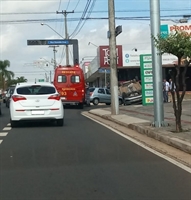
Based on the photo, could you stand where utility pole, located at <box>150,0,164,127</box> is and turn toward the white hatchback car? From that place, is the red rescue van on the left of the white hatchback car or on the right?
right

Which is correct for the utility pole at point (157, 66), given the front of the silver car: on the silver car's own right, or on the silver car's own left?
on the silver car's own right

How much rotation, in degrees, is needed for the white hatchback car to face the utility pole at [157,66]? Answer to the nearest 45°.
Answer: approximately 135° to its right

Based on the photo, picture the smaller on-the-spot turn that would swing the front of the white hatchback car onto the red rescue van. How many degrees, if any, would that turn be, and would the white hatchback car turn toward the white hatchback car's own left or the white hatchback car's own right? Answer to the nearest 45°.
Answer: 0° — it already faces it

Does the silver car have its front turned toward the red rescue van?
no

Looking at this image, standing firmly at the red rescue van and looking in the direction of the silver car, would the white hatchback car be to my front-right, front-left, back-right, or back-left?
back-right

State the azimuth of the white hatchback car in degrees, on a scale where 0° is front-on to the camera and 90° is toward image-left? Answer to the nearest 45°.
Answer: approximately 180°
